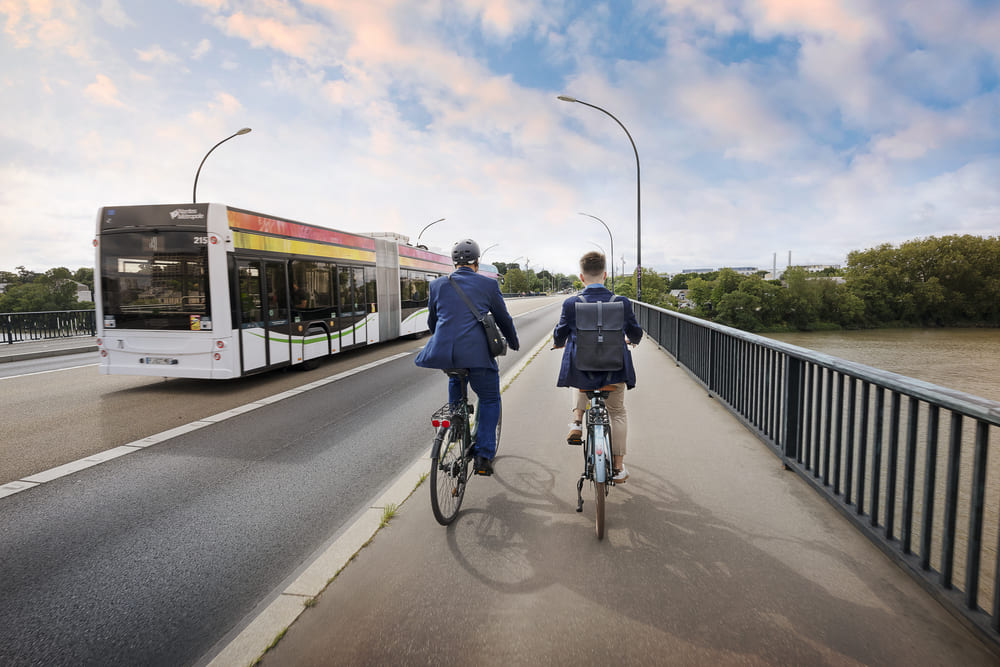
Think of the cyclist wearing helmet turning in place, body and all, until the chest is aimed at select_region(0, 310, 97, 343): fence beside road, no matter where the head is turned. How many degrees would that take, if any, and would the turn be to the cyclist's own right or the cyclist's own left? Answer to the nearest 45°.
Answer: approximately 45° to the cyclist's own left

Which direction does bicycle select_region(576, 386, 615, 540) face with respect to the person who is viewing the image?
facing away from the viewer

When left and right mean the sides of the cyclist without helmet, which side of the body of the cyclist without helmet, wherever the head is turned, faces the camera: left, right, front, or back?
back

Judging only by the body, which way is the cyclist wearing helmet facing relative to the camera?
away from the camera

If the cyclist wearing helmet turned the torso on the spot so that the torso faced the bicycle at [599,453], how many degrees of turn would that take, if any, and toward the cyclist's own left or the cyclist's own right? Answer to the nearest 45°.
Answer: approximately 135° to the cyclist's own right

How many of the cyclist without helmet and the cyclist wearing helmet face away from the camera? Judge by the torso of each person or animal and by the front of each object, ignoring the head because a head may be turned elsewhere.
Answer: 2

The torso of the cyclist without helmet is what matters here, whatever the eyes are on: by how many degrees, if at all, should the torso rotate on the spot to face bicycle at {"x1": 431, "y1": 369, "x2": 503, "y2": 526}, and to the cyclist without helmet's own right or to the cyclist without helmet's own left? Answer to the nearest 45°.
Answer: approximately 135° to the cyclist without helmet's own left

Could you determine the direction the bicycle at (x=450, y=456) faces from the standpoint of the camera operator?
facing away from the viewer and to the right of the viewer

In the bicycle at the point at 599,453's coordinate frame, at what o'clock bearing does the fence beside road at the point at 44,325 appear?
The fence beside road is roughly at 10 o'clock from the bicycle.

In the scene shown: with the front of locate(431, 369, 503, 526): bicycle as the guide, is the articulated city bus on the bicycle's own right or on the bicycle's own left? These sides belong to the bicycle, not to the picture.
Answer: on the bicycle's own left

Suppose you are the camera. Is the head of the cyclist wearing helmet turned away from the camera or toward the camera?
away from the camera
